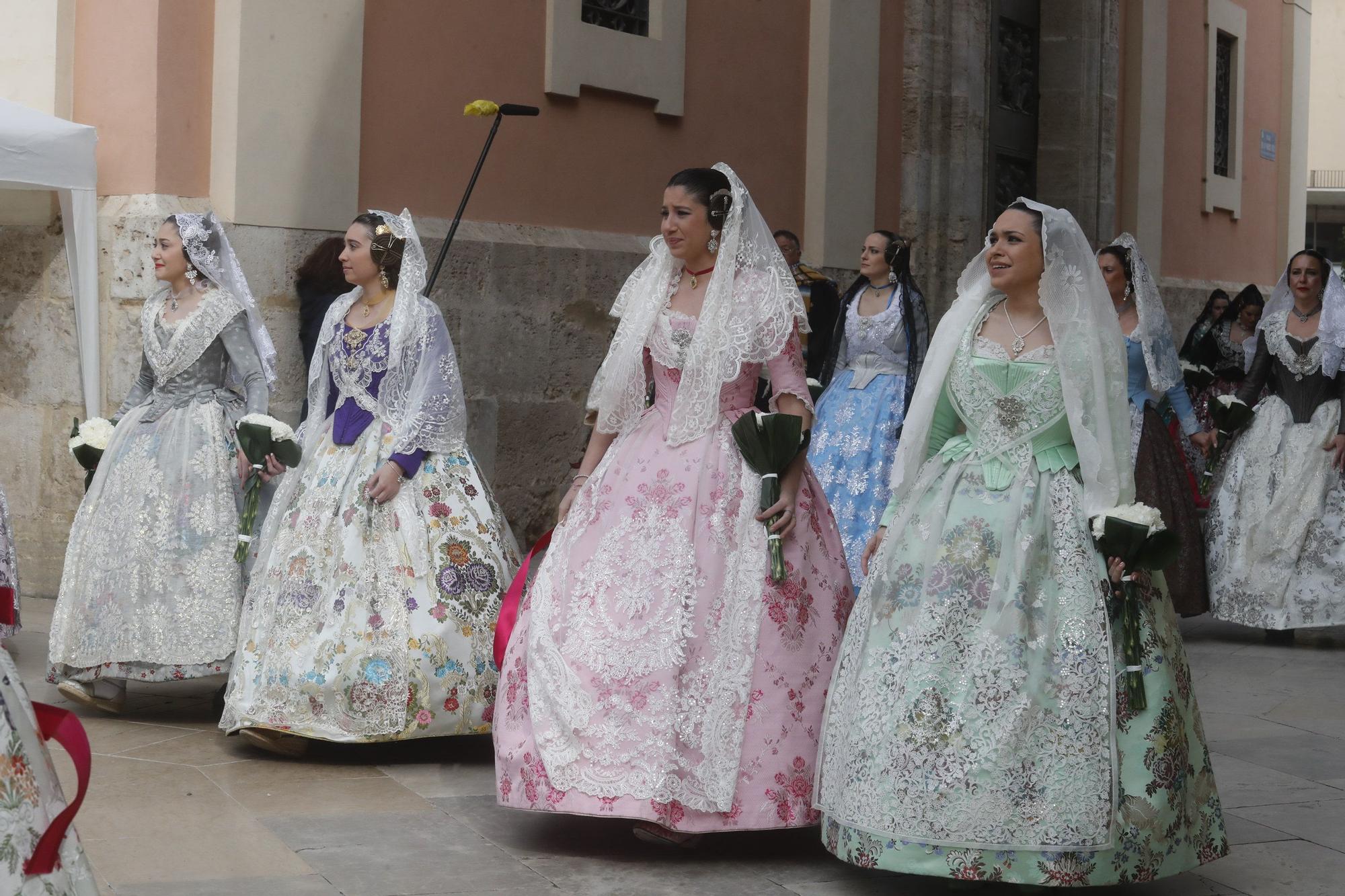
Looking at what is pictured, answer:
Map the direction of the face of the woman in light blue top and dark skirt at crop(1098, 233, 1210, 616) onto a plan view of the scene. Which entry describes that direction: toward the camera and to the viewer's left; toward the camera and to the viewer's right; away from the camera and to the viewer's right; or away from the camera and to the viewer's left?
toward the camera and to the viewer's left

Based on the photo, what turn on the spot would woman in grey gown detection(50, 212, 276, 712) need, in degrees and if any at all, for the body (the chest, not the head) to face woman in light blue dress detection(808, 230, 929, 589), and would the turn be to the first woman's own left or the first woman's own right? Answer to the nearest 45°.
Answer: approximately 135° to the first woman's own left

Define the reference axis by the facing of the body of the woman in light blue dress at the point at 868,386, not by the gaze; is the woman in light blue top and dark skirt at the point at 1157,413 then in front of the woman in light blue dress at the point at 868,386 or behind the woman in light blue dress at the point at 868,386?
behind

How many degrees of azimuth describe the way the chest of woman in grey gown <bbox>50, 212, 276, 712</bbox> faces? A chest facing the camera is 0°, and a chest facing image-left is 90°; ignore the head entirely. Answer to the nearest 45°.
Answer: approximately 45°

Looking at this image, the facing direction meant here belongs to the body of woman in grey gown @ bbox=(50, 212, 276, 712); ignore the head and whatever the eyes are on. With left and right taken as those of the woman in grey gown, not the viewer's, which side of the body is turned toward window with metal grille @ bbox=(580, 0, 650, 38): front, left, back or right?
back

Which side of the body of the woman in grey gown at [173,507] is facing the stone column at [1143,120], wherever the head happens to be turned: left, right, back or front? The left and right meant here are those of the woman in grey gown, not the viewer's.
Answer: back

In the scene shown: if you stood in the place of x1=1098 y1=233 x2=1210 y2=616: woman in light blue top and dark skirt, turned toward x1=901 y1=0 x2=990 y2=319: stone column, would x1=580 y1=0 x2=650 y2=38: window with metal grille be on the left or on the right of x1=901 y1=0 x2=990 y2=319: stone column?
left

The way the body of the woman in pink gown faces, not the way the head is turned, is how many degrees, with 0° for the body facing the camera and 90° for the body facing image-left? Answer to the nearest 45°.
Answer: approximately 45°

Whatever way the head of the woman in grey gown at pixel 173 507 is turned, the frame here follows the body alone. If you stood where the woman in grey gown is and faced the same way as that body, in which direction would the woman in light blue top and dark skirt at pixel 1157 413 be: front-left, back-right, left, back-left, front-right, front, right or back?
back-left
